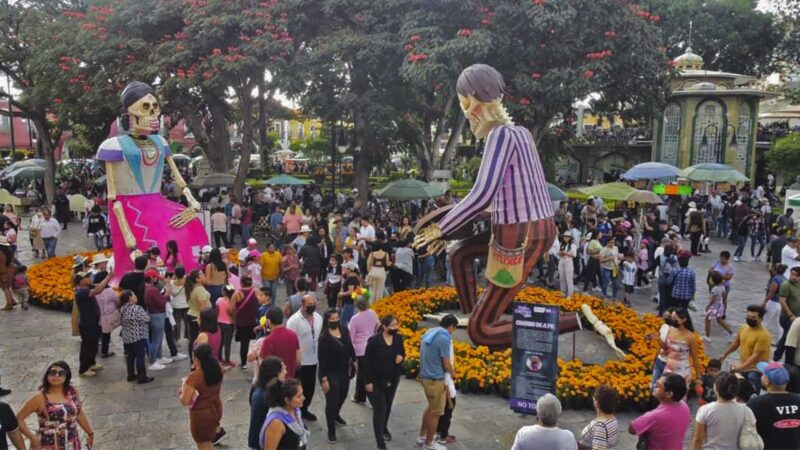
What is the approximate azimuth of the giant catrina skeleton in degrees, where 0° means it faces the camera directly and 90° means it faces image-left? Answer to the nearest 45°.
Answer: approximately 315°
